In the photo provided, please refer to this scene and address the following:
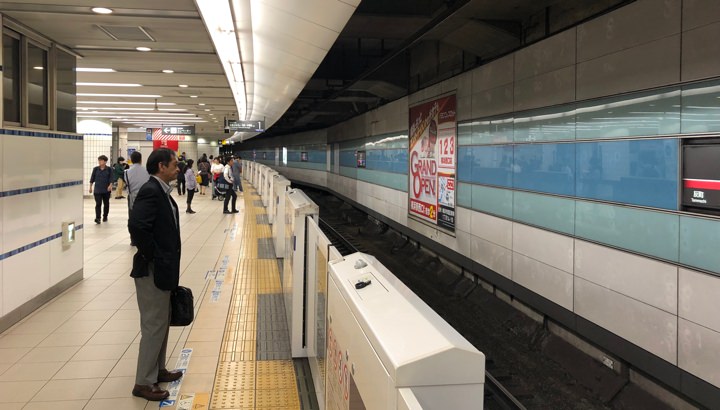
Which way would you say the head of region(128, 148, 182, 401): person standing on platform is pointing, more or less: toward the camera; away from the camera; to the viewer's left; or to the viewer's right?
to the viewer's right

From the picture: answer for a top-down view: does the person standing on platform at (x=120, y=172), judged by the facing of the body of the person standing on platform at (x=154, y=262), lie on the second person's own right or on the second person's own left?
on the second person's own left

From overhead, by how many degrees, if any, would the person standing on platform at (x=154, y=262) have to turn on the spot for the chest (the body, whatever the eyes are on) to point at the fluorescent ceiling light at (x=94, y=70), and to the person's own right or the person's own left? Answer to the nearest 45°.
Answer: approximately 90° to the person's own left

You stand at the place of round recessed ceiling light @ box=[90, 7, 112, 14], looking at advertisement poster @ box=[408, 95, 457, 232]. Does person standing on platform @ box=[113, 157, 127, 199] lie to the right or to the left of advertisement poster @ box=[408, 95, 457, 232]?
left

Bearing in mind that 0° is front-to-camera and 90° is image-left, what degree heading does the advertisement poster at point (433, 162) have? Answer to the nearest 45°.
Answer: approximately 45°

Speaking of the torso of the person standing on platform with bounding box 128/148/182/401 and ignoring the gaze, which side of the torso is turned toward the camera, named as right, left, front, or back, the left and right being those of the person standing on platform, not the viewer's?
right

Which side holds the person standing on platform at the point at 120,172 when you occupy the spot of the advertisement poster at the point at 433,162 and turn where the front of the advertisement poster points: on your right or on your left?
on your right

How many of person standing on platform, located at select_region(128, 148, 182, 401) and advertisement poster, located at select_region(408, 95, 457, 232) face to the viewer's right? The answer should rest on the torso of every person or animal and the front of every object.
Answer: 1
